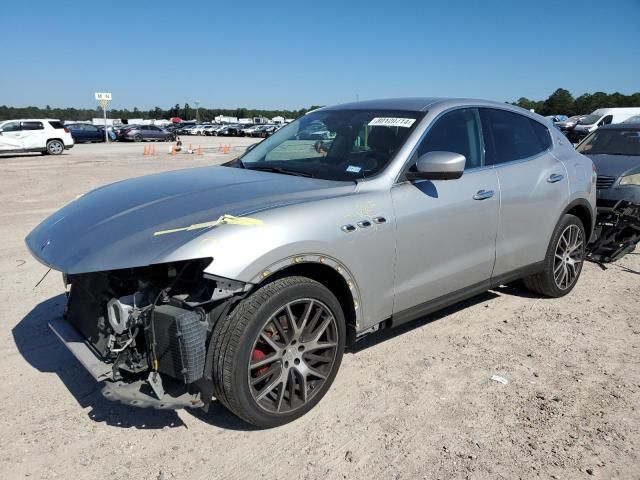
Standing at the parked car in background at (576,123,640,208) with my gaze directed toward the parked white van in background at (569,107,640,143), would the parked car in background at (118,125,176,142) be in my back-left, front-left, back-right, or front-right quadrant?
front-left

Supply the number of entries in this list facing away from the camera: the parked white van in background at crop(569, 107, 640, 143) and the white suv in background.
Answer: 0

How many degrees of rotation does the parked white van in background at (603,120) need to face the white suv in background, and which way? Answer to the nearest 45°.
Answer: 0° — it already faces it

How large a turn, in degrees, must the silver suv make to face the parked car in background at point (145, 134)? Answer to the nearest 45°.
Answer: approximately 135° to its right

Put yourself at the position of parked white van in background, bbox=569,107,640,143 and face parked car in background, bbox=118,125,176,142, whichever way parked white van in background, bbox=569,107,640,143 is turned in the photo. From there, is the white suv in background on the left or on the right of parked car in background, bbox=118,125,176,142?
left

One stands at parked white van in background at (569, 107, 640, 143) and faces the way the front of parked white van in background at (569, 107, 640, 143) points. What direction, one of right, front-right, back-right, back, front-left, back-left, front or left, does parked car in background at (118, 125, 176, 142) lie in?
front-right

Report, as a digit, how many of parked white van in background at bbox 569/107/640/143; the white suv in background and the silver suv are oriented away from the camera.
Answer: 0

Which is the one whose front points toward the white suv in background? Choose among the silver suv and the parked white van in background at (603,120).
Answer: the parked white van in background

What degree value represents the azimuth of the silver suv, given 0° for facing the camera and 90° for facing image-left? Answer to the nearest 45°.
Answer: approximately 45°

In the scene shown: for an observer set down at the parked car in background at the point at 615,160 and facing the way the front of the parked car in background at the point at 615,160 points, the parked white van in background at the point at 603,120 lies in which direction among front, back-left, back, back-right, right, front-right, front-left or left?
back-right

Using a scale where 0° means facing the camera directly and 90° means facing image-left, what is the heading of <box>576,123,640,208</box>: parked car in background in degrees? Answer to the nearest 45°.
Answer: approximately 45°

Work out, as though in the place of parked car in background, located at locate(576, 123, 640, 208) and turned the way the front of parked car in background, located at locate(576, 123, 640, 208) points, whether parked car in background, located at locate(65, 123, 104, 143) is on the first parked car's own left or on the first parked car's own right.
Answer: on the first parked car's own right

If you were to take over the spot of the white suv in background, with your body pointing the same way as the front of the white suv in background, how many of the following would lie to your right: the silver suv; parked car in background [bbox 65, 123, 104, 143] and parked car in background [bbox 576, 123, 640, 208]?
1

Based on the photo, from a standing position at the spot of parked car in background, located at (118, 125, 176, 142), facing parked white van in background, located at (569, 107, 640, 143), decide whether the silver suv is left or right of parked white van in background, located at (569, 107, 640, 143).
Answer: right

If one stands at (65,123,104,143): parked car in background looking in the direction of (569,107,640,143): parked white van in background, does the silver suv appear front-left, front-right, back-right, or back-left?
front-right
